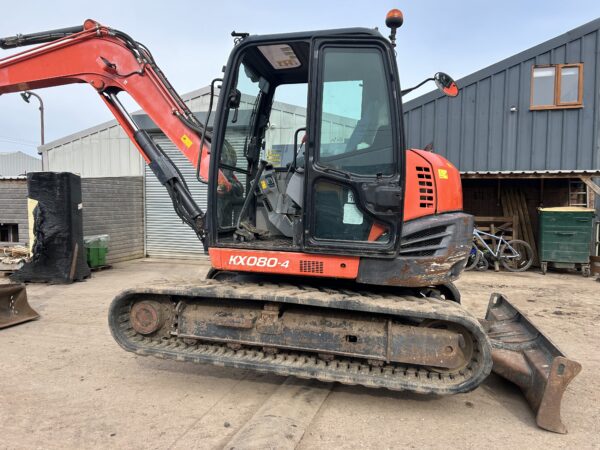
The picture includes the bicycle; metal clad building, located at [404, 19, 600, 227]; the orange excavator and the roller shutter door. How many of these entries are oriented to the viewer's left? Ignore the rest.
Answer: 2

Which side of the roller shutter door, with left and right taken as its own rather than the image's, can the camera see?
front

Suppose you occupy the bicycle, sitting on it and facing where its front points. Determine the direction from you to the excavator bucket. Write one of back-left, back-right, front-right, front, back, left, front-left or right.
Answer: front-left

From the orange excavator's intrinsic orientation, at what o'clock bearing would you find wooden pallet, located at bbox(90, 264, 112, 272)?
The wooden pallet is roughly at 2 o'clock from the orange excavator.

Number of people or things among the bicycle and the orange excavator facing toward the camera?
0

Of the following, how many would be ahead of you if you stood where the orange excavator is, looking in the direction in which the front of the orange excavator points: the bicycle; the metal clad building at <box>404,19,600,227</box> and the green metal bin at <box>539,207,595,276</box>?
0

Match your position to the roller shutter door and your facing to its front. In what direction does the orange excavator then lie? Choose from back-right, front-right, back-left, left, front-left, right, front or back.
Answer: front

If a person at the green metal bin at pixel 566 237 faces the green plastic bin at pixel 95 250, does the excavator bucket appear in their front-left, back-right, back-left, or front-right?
front-left

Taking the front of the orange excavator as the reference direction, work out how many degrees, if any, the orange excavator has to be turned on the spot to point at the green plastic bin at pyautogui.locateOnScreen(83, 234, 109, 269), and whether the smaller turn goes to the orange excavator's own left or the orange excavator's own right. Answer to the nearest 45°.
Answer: approximately 45° to the orange excavator's own right

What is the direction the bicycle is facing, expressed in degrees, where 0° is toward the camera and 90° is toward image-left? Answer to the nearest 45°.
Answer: approximately 90°

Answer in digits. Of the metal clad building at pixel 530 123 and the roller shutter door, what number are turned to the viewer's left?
0

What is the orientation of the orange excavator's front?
to the viewer's left

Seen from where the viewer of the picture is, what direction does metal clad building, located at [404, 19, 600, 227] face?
facing the viewer

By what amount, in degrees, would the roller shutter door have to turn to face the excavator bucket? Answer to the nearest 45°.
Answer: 0° — it already faces it

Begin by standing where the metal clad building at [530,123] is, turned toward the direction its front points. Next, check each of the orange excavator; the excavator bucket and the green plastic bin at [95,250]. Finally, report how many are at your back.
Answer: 0

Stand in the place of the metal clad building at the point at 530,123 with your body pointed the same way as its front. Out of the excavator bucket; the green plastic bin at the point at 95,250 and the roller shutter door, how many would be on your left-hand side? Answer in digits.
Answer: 0

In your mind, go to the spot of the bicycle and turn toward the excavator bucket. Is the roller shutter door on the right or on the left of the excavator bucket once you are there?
right

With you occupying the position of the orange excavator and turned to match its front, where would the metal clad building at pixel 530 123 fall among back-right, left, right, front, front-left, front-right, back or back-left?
back-right
